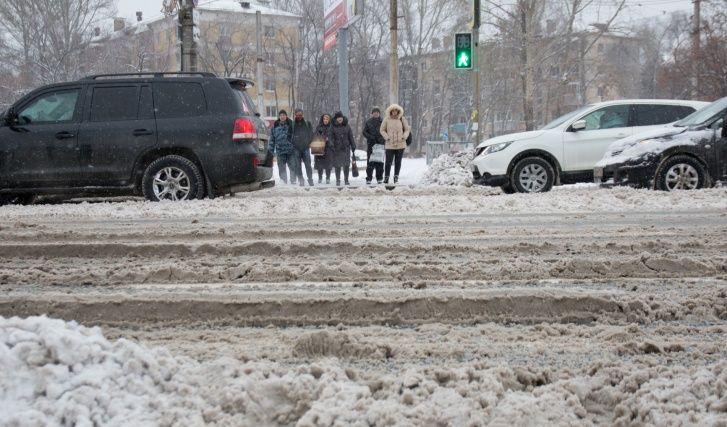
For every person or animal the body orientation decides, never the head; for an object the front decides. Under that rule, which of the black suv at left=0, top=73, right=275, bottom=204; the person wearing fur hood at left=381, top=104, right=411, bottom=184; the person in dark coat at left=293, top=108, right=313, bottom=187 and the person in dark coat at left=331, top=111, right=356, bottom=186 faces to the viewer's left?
the black suv

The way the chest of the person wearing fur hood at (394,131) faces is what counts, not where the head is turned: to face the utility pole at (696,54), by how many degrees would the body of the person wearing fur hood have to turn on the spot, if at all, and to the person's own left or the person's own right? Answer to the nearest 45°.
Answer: approximately 135° to the person's own left

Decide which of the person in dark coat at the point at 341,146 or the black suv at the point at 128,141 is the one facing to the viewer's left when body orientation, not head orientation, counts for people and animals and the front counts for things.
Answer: the black suv

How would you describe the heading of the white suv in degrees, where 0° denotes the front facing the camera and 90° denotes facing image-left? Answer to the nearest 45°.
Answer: approximately 90°

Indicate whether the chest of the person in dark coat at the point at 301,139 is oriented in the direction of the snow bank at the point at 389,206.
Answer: yes

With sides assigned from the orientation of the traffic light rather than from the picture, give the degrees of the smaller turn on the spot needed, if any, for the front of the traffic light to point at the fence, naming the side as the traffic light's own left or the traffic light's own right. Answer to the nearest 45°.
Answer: approximately 180°

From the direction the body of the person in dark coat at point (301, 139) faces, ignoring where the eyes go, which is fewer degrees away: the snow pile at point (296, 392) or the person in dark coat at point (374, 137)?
the snow pile

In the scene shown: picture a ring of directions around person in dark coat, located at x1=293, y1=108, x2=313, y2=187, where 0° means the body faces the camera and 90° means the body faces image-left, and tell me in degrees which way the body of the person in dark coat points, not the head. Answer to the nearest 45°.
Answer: approximately 0°

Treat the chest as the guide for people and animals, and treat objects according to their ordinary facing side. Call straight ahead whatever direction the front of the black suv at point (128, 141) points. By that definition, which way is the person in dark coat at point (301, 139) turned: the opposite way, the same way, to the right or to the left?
to the left

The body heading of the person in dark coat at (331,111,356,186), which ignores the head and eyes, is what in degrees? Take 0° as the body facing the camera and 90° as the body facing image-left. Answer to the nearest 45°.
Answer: approximately 0°
